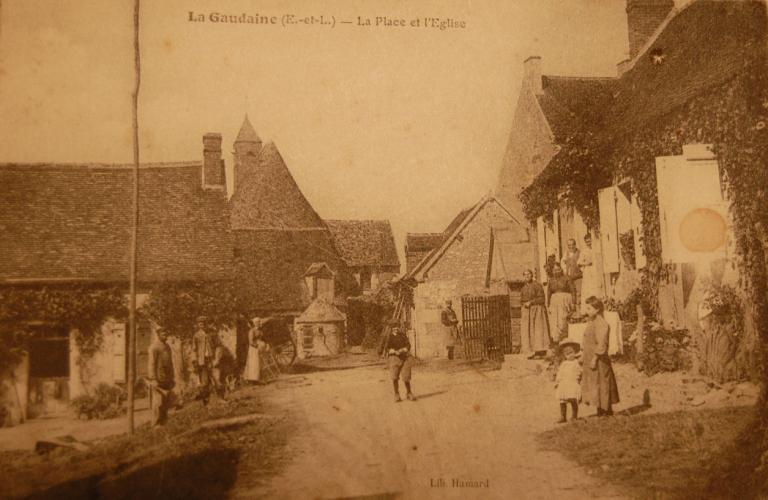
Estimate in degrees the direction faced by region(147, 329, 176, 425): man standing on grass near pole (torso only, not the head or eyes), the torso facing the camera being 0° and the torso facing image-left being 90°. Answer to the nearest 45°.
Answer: approximately 315°

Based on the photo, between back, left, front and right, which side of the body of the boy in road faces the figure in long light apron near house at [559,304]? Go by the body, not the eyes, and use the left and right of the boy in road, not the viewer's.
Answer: left

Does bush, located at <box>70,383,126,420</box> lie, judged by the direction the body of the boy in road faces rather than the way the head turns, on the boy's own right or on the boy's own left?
on the boy's own right

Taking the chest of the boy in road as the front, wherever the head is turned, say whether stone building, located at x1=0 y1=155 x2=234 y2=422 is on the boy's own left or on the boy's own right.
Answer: on the boy's own right

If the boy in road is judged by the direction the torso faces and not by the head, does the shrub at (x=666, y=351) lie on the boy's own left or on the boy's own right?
on the boy's own left
